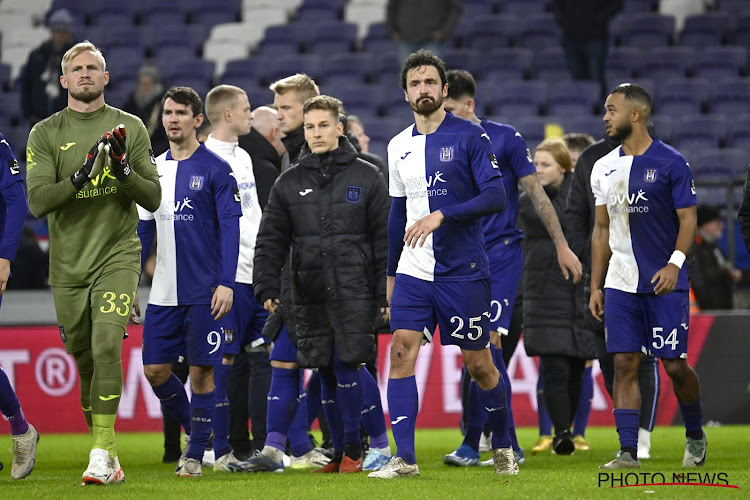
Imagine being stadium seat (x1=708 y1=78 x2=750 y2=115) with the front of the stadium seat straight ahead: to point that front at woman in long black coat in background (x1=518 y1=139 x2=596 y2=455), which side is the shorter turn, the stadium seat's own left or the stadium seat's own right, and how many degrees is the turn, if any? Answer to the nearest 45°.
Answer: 0° — it already faces them

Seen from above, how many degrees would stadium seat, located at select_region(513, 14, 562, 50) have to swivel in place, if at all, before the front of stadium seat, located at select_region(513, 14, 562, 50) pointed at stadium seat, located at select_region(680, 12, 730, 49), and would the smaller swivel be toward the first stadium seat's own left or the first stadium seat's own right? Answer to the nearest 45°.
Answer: approximately 90° to the first stadium seat's own left

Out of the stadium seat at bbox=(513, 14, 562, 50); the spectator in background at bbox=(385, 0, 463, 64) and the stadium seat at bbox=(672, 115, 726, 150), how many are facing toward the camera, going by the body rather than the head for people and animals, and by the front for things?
3

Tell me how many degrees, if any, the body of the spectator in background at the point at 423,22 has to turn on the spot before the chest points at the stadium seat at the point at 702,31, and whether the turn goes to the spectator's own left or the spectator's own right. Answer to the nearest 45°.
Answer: approximately 90° to the spectator's own left

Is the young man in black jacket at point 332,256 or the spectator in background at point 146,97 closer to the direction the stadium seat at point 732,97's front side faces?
the young man in black jacket

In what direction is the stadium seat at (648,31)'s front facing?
toward the camera

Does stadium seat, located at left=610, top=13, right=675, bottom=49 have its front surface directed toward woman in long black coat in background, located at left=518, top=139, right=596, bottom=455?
yes

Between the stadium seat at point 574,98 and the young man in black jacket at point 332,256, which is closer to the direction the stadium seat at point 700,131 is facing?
the young man in black jacket

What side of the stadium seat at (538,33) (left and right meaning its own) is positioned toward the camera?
front

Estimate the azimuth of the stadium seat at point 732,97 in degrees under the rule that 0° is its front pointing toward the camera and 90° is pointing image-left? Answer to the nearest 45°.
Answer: approximately 0°

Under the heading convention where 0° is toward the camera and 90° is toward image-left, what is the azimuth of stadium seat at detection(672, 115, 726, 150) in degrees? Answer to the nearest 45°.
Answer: approximately 0°

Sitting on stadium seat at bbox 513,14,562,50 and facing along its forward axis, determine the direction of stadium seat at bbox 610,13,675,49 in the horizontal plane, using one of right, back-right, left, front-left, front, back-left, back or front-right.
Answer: left
